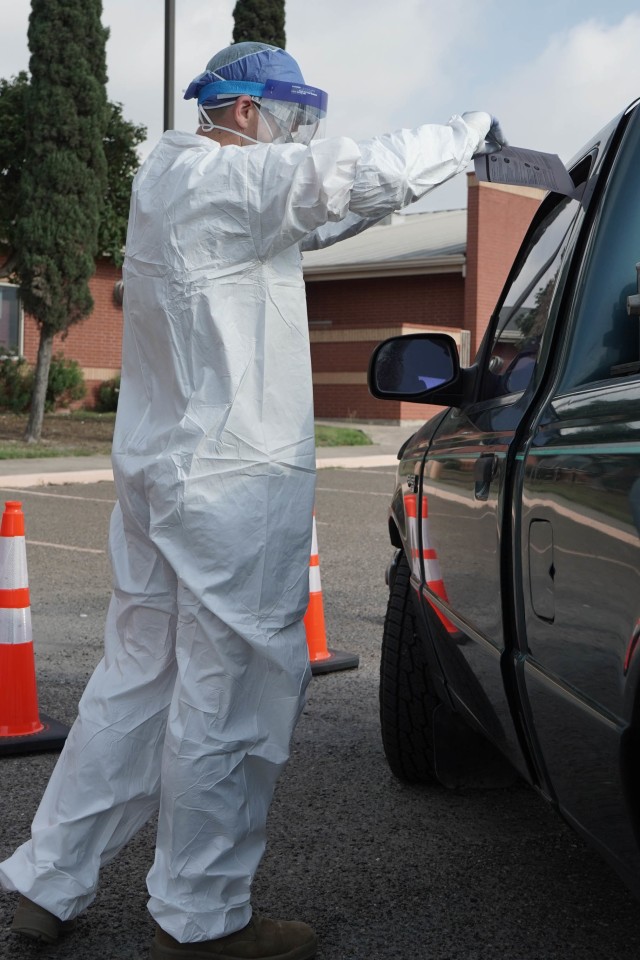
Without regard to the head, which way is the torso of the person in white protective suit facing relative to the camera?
to the viewer's right

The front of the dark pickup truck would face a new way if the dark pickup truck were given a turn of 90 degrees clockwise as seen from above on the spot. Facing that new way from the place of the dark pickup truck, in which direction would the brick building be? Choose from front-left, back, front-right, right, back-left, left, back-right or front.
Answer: front-left

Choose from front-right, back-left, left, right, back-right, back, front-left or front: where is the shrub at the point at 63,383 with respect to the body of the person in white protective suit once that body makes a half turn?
right

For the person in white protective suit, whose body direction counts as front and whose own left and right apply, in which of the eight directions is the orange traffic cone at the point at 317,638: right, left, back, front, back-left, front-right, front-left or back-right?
left

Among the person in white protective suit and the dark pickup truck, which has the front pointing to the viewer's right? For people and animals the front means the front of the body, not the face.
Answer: the person in white protective suit

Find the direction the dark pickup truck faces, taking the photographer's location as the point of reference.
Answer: facing away from the viewer and to the left of the viewer

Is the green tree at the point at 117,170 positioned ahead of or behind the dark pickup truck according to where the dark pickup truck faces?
ahead

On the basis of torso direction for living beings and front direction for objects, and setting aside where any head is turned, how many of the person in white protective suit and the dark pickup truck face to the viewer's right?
1

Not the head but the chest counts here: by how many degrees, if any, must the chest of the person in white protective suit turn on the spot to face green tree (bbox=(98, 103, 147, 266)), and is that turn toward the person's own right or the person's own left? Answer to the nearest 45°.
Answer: approximately 90° to the person's own left

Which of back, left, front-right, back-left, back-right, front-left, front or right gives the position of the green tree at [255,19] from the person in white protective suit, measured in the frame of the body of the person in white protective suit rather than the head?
left

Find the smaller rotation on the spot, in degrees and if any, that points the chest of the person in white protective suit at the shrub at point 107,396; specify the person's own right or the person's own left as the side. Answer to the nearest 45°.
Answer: approximately 90° to the person's own left
